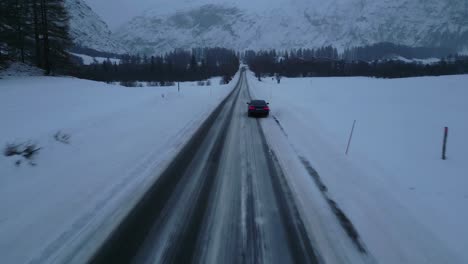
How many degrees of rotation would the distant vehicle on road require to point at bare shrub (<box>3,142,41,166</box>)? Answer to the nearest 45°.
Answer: approximately 135° to its left

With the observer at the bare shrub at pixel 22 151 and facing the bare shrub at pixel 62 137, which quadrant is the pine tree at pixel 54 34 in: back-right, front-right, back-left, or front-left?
front-left

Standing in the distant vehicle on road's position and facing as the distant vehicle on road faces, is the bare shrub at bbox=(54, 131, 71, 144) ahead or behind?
behind

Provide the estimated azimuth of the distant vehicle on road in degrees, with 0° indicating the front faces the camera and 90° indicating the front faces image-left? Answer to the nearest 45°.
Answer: approximately 180°
